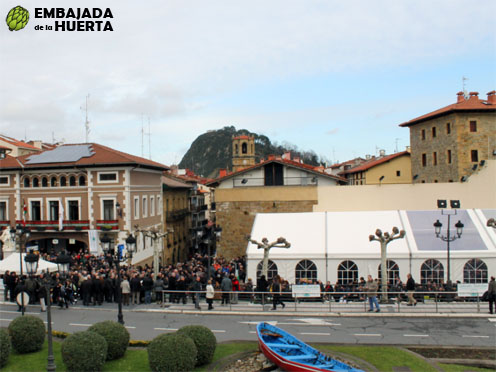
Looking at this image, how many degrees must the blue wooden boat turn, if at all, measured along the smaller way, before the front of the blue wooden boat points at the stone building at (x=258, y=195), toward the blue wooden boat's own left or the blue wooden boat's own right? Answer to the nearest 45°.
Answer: approximately 45° to the blue wooden boat's own right

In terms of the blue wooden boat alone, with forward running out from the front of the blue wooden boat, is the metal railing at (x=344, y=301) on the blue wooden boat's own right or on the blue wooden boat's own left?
on the blue wooden boat's own right

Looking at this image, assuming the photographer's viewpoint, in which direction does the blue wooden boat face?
facing away from the viewer and to the left of the viewer

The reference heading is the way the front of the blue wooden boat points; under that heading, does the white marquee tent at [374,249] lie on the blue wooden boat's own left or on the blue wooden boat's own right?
on the blue wooden boat's own right

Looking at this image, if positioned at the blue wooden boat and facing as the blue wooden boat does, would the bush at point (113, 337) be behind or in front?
in front

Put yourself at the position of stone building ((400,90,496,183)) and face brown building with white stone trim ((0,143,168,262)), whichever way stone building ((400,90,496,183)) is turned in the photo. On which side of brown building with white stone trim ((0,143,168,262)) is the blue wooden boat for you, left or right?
left

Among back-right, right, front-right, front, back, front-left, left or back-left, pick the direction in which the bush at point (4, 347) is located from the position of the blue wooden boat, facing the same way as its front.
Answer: front-left

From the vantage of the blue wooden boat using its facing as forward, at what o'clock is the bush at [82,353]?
The bush is roughly at 10 o'clock from the blue wooden boat.

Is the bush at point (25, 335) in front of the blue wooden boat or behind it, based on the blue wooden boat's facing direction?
in front
